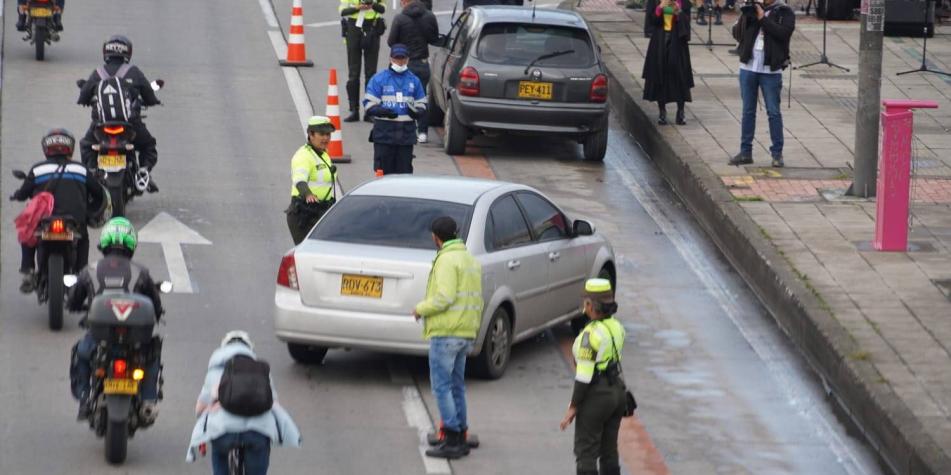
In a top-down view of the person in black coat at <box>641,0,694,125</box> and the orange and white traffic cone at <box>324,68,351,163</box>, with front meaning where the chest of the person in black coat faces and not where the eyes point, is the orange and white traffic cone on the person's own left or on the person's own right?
on the person's own right

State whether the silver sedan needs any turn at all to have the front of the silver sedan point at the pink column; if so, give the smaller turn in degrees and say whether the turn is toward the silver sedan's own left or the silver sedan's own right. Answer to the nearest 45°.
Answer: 0° — it already faces it

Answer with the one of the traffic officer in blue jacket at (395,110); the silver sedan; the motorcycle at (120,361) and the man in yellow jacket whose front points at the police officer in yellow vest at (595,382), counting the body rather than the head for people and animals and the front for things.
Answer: the traffic officer in blue jacket

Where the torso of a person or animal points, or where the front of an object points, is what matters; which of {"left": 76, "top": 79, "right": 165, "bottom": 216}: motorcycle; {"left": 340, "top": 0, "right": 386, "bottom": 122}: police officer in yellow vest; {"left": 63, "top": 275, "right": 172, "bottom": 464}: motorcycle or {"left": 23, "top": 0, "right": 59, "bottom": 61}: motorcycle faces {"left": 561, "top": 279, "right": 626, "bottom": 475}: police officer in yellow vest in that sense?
{"left": 340, "top": 0, "right": 386, "bottom": 122}: police officer in yellow vest

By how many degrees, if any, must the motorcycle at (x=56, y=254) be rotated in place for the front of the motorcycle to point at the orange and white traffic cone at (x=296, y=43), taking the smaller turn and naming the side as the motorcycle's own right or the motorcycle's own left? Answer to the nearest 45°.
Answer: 0° — it already faces it

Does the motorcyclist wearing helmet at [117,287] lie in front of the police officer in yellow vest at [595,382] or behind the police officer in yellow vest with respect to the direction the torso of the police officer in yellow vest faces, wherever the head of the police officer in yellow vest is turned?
in front

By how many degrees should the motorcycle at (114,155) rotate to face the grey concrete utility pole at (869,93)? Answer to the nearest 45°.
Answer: approximately 90° to its right

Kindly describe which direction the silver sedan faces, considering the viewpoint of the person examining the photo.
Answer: facing away from the viewer and to the right of the viewer

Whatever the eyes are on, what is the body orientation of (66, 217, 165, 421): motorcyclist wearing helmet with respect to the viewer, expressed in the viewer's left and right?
facing away from the viewer

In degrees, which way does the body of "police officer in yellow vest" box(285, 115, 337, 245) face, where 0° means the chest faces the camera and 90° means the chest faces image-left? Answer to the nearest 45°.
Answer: approximately 315°

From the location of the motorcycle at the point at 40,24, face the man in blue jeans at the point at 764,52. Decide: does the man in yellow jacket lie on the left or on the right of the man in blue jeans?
right

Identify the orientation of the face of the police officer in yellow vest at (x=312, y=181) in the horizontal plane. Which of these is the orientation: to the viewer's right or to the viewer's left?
to the viewer's right

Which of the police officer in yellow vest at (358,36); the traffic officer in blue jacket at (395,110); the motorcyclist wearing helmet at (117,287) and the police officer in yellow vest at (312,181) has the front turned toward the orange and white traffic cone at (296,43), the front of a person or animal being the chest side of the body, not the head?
the motorcyclist wearing helmet
